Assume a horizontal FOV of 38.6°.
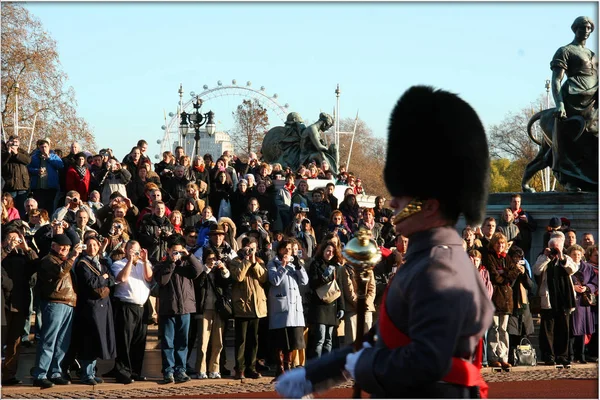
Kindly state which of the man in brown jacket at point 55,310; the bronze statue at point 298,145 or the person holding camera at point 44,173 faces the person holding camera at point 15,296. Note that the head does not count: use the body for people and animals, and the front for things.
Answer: the person holding camera at point 44,173

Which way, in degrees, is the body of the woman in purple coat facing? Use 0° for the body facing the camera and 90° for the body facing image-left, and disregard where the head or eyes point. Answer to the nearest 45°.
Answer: approximately 45°

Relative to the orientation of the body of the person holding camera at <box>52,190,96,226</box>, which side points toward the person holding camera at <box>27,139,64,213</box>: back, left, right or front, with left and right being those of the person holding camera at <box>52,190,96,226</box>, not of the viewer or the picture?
back

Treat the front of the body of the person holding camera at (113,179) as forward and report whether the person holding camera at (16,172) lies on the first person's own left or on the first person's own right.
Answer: on the first person's own right

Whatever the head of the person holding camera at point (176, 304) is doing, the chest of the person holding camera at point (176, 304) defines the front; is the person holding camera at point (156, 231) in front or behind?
behind

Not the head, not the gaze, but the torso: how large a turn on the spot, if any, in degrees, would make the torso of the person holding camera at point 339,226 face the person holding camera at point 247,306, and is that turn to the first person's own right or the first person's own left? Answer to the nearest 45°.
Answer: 0° — they already face them

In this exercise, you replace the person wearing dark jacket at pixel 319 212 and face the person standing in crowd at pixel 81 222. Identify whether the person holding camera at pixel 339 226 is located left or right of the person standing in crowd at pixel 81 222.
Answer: left

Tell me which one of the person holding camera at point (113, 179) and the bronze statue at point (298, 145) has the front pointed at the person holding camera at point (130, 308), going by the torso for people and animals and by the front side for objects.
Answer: the person holding camera at point (113, 179)

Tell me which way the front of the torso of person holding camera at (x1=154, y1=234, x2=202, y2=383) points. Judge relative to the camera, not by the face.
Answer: toward the camera

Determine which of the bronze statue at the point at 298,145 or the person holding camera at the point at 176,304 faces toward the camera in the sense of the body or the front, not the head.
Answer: the person holding camera

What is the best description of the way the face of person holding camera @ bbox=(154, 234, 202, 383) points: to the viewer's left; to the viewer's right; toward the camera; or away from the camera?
toward the camera

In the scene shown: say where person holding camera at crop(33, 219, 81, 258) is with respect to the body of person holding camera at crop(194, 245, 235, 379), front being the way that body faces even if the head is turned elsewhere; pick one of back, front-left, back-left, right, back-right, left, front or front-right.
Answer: right

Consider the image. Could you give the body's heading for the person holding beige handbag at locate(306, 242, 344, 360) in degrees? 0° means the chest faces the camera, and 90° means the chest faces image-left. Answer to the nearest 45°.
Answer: approximately 0°

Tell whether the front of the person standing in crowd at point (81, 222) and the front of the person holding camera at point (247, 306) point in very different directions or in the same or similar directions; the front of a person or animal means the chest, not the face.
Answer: same or similar directions

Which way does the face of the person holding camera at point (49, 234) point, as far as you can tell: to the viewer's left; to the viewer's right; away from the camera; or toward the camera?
toward the camera

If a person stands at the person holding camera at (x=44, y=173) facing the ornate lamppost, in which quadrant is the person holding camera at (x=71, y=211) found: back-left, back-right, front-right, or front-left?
back-right

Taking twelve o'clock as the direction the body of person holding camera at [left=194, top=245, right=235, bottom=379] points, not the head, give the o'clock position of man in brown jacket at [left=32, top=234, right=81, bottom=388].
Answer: The man in brown jacket is roughly at 2 o'clock from the person holding camera.
